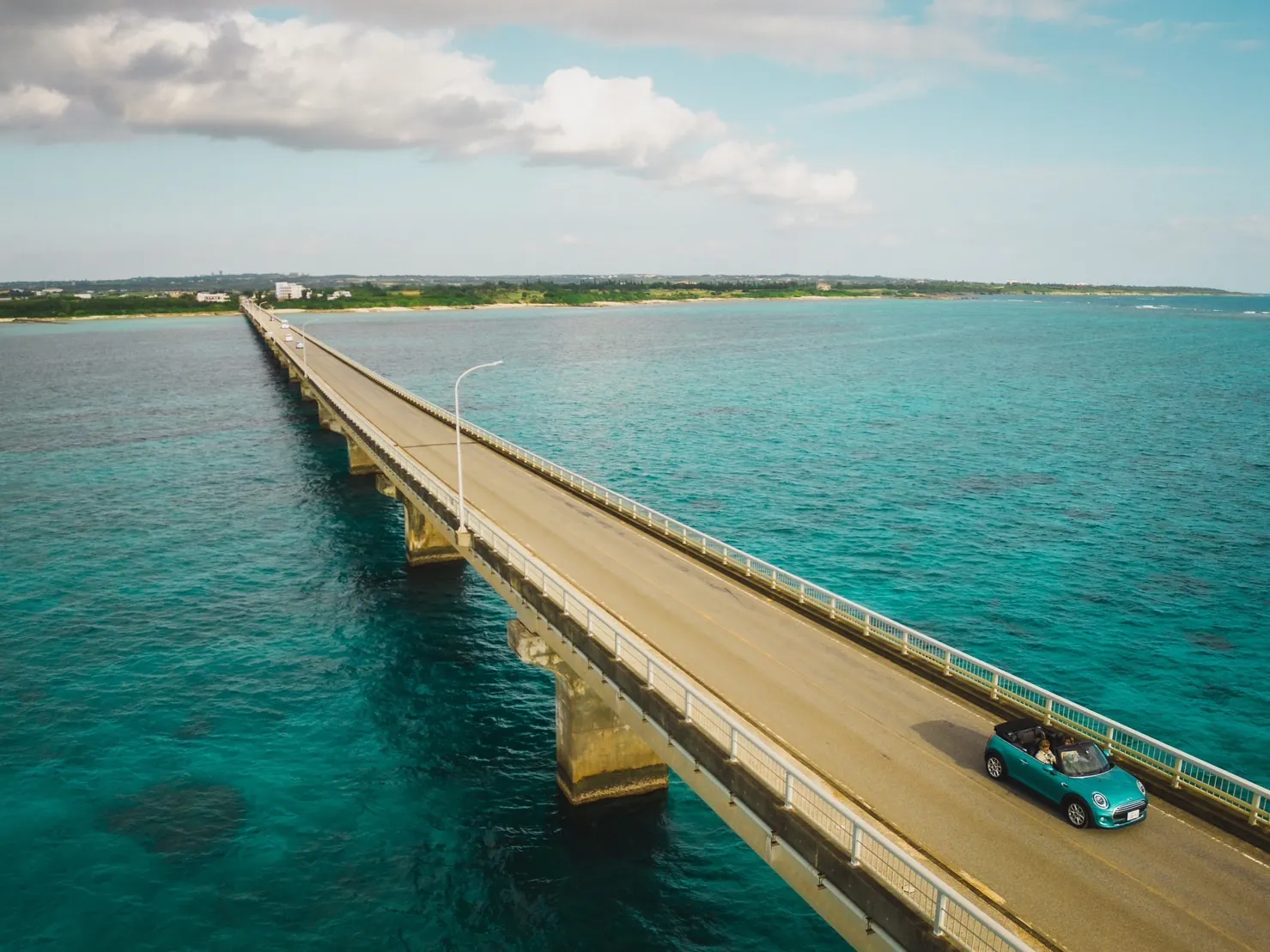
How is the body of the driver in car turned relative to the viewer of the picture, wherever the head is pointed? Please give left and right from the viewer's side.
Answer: facing the viewer and to the right of the viewer
